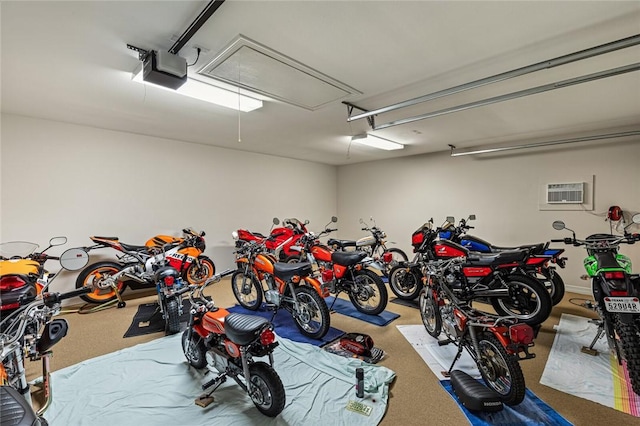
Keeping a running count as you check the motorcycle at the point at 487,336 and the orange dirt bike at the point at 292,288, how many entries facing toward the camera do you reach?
0

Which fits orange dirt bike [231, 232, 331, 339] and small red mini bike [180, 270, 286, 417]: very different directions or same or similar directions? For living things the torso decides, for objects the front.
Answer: same or similar directions

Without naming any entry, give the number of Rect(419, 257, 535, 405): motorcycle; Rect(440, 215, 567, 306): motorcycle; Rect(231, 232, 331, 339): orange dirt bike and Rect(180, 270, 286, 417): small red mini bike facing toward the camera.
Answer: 0

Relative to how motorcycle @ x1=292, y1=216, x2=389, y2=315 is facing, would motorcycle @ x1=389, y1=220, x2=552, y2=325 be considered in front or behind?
behind

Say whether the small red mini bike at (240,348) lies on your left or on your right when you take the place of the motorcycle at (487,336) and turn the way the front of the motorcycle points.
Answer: on your left

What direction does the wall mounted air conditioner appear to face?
toward the camera

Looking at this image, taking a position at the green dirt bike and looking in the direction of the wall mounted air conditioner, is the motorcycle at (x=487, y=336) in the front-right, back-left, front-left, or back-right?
back-left

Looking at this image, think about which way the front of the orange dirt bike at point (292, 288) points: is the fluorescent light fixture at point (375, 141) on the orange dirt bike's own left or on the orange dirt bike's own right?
on the orange dirt bike's own right

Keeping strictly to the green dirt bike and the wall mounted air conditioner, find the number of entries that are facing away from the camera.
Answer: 1

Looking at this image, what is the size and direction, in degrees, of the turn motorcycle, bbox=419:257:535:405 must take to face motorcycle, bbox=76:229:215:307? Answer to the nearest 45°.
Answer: approximately 45° to its left

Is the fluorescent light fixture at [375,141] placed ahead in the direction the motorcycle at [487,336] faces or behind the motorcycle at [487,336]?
ahead

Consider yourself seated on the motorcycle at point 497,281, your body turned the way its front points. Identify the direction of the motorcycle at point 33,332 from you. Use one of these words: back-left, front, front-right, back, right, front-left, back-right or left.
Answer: left

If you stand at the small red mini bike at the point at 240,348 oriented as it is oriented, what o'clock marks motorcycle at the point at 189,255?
The motorcycle is roughly at 1 o'clock from the small red mini bike.

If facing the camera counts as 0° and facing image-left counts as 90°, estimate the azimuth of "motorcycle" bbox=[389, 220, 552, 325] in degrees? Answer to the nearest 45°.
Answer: approximately 135°

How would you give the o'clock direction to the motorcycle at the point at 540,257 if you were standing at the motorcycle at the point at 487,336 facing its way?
the motorcycle at the point at 540,257 is roughly at 2 o'clock from the motorcycle at the point at 487,336.

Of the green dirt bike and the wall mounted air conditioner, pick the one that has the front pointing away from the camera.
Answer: the green dirt bike

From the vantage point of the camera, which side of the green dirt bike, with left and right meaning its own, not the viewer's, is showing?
back
